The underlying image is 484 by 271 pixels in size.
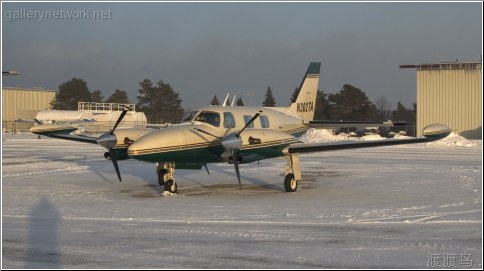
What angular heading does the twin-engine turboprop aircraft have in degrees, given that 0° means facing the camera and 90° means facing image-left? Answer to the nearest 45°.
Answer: approximately 45°
